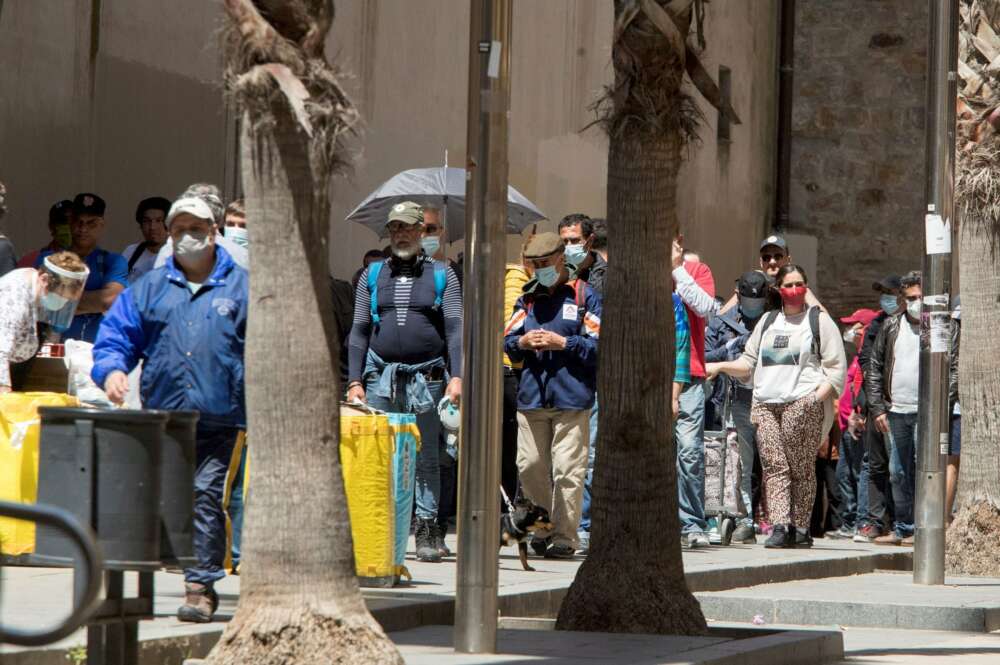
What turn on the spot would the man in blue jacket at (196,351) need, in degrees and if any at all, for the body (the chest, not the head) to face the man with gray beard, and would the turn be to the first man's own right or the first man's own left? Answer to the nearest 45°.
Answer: approximately 135° to the first man's own left

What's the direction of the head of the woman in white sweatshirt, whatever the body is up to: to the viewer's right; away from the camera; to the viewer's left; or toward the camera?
toward the camera

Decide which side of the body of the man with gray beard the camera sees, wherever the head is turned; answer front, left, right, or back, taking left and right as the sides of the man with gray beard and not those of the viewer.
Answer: front

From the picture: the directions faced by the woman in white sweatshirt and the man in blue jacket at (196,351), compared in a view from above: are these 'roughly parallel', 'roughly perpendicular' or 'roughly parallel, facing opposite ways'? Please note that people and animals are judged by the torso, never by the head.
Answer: roughly parallel

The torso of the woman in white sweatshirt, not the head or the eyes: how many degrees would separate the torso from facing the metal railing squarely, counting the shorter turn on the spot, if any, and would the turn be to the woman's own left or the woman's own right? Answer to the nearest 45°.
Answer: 0° — they already face it

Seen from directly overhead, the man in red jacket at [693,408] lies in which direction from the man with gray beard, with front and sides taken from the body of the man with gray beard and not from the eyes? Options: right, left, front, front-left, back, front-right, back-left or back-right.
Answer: back-left

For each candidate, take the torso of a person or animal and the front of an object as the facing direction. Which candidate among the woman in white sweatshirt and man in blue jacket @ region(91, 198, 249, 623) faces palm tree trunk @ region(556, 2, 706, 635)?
the woman in white sweatshirt

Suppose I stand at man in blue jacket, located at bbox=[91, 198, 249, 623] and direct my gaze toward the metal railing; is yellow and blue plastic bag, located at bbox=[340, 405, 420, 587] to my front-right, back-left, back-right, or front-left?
back-left

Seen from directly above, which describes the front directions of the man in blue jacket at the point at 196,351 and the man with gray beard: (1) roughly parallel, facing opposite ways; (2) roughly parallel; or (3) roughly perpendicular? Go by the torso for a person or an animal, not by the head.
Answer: roughly parallel

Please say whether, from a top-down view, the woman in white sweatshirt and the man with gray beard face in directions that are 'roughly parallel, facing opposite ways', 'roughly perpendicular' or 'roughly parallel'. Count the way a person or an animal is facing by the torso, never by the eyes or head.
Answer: roughly parallel

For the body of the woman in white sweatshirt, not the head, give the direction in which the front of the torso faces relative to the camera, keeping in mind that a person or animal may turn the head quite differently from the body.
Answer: toward the camera

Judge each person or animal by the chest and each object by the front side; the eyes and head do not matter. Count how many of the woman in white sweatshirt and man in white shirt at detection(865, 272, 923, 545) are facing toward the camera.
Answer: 2

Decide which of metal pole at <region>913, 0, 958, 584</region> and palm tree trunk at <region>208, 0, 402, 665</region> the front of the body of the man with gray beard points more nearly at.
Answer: the palm tree trunk

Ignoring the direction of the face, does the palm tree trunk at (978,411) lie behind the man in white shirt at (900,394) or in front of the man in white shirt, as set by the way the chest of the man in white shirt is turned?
in front
